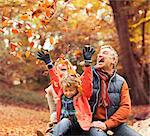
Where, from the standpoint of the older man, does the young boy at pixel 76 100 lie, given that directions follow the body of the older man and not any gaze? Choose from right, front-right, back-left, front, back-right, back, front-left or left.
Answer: front

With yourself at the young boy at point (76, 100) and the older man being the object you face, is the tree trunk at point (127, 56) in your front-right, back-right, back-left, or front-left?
front-left

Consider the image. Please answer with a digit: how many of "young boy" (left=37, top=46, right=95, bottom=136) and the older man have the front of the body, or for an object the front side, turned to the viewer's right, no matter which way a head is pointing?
0

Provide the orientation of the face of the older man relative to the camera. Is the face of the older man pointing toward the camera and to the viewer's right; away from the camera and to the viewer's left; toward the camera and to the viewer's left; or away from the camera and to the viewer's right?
toward the camera and to the viewer's left

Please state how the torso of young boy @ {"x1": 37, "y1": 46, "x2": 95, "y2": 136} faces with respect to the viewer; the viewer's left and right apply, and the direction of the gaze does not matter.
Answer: facing the viewer and to the left of the viewer

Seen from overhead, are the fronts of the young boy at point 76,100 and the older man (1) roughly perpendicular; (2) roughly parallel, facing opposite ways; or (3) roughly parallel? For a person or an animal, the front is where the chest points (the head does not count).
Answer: roughly parallel

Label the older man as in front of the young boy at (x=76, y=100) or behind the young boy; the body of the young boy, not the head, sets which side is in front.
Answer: behind

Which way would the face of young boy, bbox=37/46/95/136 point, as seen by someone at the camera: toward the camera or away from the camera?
toward the camera
